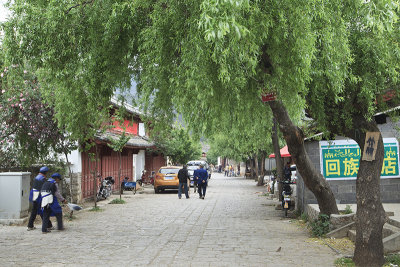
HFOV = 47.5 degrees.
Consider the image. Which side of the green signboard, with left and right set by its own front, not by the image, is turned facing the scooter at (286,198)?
right

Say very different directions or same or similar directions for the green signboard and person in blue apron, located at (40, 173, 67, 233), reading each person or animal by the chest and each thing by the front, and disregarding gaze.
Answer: very different directions

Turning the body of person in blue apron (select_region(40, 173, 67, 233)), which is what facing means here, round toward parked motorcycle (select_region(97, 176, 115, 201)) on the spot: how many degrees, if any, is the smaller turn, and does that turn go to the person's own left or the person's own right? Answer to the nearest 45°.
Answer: approximately 45° to the person's own left

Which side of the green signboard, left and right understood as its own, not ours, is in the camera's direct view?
front

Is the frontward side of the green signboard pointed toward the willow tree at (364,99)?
yes

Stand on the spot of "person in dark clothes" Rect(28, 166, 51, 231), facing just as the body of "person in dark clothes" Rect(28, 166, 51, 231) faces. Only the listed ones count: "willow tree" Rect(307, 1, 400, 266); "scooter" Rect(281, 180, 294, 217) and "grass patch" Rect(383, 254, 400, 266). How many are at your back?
0

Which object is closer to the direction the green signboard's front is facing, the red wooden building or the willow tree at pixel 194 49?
the willow tree
